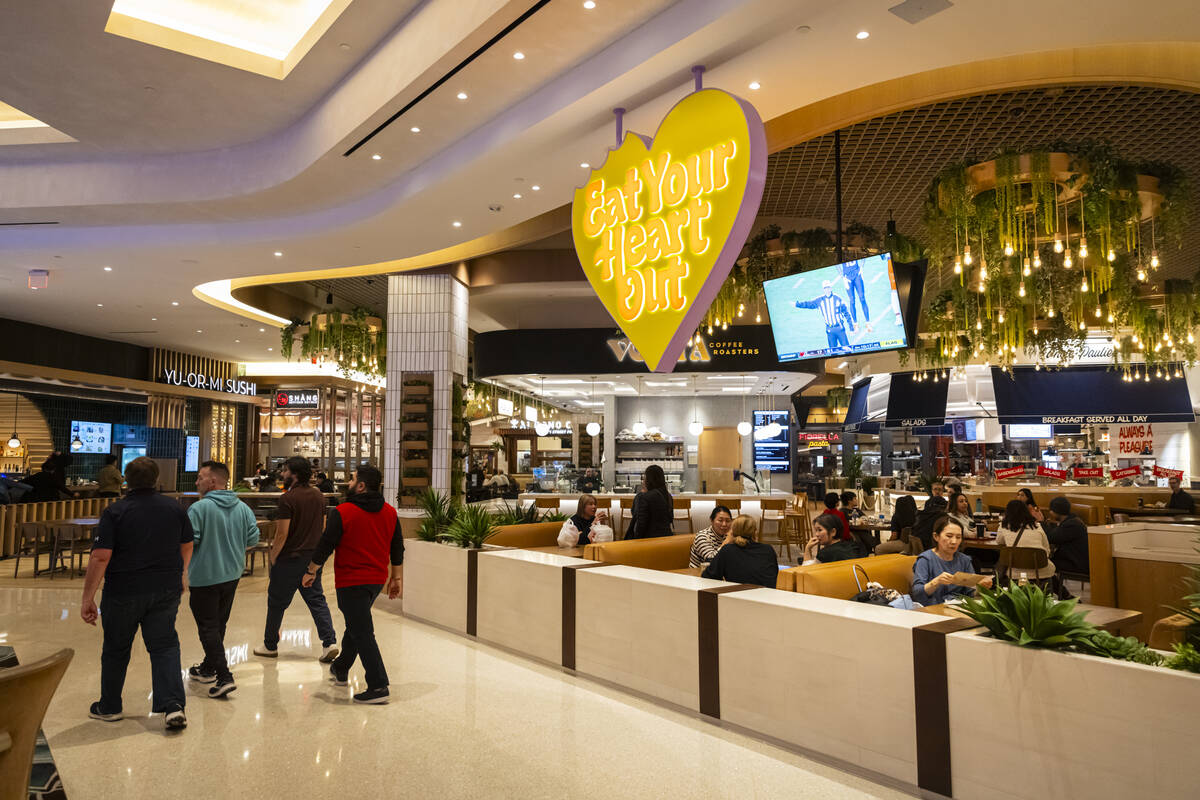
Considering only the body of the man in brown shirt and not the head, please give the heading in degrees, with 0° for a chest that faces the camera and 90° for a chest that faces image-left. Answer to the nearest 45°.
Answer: approximately 135°

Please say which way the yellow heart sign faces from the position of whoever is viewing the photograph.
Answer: facing the viewer and to the left of the viewer

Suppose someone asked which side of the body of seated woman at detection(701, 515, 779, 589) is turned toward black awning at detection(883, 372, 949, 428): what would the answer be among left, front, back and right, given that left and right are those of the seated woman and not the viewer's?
front

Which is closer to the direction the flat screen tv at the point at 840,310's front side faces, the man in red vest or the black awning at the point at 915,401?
the man in red vest

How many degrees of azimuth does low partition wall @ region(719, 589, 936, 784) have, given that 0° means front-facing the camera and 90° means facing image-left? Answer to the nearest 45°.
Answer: approximately 45°

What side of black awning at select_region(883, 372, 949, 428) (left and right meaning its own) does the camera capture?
front

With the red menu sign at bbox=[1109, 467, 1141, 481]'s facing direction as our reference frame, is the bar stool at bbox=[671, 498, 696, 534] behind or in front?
in front

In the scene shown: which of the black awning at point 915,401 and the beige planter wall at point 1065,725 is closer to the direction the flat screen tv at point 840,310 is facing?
the beige planter wall

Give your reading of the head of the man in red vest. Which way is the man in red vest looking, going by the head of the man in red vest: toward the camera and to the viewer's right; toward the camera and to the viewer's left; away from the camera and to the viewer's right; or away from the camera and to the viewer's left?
away from the camera and to the viewer's left

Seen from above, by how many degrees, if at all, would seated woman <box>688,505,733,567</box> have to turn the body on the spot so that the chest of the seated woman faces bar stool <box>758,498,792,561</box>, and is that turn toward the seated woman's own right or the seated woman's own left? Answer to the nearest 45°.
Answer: approximately 135° to the seated woman's own left

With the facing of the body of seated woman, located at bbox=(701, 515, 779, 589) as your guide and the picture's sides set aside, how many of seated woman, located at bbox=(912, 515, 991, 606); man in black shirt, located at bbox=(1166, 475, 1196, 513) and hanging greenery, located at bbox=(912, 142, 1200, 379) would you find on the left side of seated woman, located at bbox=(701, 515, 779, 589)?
0

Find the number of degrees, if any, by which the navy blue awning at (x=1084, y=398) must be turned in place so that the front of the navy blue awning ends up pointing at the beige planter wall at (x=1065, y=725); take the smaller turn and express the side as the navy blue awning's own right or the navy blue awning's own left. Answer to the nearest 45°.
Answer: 0° — it already faces it

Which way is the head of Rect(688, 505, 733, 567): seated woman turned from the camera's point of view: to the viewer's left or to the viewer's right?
to the viewer's right

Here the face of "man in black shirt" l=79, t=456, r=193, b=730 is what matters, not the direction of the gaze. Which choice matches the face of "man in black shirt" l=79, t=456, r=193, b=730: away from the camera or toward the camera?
away from the camera

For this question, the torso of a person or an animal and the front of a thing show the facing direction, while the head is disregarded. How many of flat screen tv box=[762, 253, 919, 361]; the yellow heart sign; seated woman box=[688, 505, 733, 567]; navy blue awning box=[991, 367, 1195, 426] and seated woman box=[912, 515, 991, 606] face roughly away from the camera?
0
